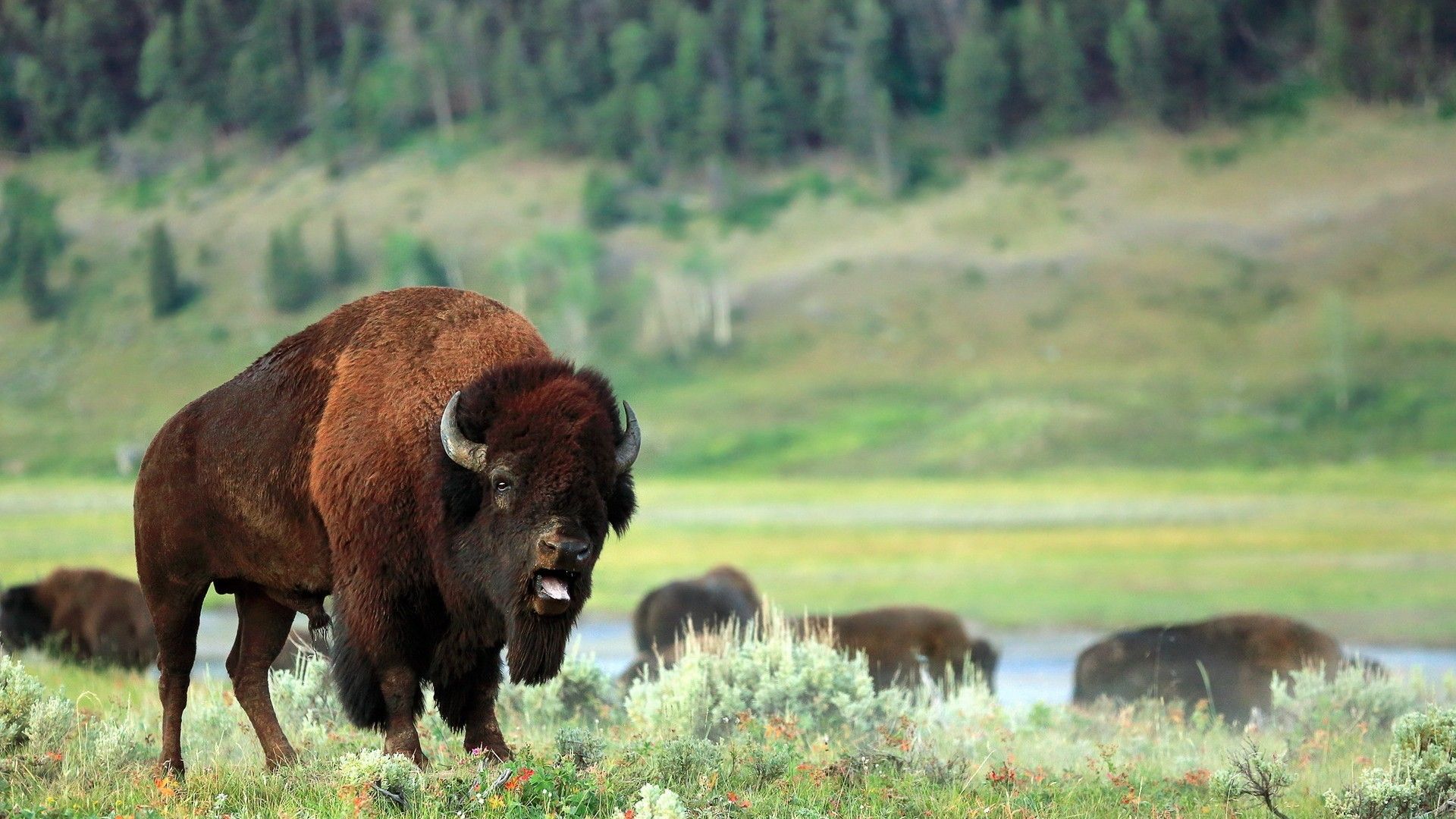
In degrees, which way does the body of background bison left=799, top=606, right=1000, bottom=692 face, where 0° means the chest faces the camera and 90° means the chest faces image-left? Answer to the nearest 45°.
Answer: approximately 270°

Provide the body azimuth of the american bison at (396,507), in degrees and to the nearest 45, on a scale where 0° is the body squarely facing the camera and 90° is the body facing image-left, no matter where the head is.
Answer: approximately 315°

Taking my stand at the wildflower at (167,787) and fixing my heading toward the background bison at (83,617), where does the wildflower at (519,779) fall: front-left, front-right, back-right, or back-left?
back-right

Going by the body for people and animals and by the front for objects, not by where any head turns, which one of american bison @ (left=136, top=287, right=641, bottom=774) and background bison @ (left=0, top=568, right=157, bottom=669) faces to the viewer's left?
the background bison

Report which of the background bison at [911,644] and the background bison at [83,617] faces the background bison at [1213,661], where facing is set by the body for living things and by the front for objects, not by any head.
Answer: the background bison at [911,644]

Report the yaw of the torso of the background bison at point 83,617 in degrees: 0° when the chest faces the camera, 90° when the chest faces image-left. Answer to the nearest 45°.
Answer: approximately 90°

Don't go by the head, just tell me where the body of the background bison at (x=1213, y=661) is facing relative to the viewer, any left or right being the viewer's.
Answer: facing to the right of the viewer

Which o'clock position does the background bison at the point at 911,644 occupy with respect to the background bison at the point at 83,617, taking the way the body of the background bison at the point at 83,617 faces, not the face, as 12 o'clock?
the background bison at the point at 911,644 is roughly at 7 o'clock from the background bison at the point at 83,617.

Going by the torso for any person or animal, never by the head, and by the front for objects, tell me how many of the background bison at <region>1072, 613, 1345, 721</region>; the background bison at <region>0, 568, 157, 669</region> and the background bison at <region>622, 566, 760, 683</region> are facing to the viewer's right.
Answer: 2

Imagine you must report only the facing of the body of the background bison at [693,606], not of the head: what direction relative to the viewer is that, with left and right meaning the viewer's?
facing to the right of the viewer
